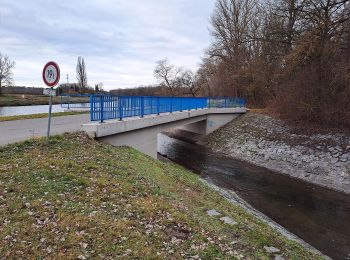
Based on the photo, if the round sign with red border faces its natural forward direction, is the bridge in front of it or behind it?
behind

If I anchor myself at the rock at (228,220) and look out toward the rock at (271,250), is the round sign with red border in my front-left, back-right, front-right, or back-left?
back-right

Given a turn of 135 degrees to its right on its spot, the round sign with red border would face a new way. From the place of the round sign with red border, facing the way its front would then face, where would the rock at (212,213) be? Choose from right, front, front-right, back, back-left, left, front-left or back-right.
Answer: back-right

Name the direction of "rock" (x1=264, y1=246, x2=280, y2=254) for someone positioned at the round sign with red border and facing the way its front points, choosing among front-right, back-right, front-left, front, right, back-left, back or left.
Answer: left

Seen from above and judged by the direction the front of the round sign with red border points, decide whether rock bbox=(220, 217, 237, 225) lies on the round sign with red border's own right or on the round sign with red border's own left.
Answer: on the round sign with red border's own left

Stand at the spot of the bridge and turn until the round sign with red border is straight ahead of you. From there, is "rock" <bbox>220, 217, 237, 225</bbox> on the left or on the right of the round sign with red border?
left
